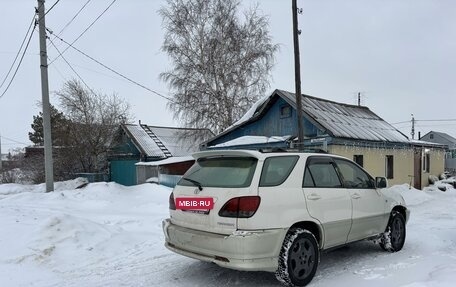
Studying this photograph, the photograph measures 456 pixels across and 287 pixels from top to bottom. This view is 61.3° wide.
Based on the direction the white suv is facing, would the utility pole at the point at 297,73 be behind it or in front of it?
in front

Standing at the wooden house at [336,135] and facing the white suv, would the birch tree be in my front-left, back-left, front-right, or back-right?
back-right

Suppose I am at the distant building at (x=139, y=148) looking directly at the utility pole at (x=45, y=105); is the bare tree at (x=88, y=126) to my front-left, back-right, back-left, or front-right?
front-right

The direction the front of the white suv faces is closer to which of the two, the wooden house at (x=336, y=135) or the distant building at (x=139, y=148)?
the wooden house

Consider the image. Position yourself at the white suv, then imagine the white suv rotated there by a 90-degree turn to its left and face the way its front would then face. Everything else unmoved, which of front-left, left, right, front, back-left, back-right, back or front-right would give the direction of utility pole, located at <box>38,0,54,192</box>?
front

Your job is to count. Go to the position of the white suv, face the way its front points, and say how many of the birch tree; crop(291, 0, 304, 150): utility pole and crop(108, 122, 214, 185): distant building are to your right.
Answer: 0

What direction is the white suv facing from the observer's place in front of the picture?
facing away from the viewer and to the right of the viewer

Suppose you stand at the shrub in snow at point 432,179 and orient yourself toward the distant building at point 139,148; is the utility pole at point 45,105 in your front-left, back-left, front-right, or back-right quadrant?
front-left

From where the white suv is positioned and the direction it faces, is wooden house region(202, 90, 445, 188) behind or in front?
in front

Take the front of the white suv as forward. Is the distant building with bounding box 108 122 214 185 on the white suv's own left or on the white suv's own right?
on the white suv's own left

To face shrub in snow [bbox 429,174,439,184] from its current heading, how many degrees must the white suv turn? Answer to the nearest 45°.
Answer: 0° — it already faces it

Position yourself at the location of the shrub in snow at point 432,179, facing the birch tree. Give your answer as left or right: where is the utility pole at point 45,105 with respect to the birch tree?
left

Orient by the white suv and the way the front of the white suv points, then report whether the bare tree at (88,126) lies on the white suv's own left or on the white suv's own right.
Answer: on the white suv's own left

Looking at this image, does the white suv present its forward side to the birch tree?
no
